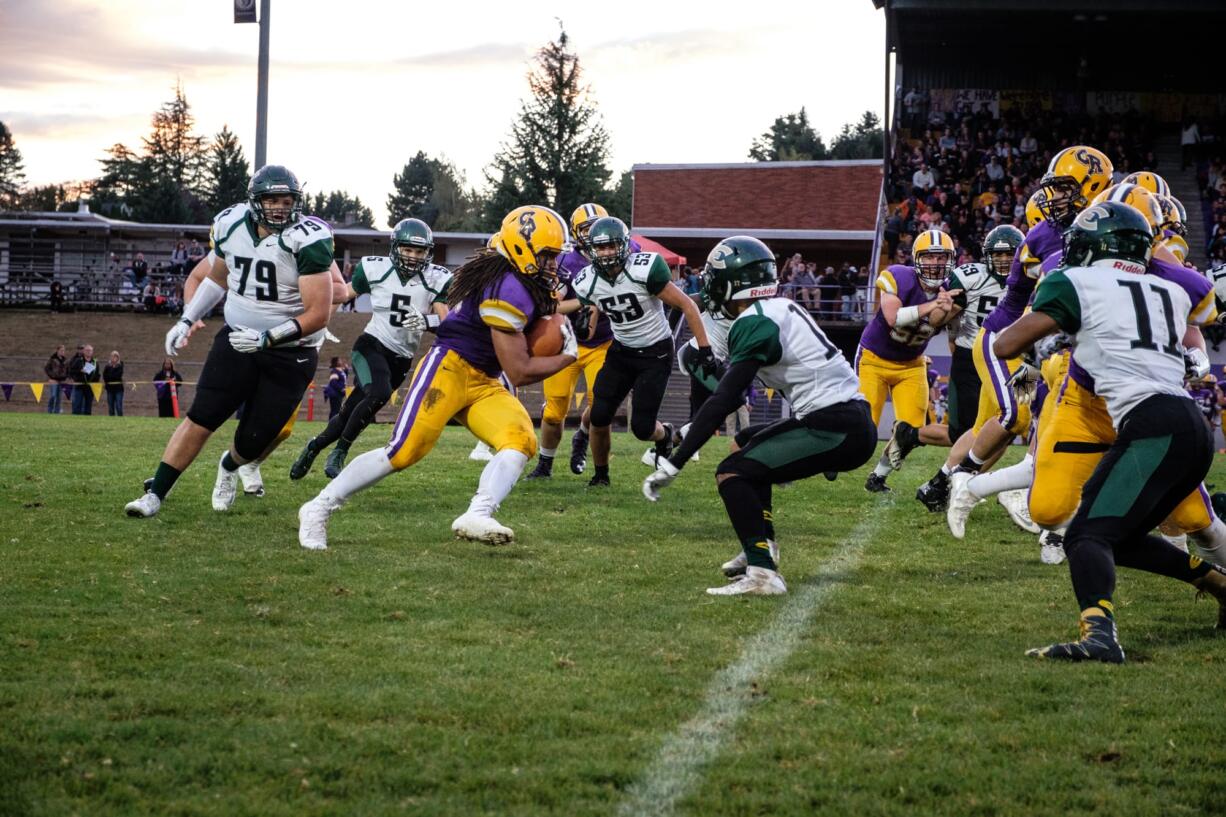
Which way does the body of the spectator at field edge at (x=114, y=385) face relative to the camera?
toward the camera

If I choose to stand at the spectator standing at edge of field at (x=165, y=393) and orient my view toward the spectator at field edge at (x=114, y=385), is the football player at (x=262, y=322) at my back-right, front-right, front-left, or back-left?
back-left

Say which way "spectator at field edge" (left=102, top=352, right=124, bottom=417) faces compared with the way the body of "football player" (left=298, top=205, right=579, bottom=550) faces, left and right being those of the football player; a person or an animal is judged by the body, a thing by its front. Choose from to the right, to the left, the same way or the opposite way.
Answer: to the right

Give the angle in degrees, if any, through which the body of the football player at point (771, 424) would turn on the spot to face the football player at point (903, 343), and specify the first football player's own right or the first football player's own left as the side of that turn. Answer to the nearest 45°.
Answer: approximately 90° to the first football player's own right

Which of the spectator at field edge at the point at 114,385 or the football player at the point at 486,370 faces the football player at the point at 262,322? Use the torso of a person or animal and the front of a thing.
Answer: the spectator at field edge

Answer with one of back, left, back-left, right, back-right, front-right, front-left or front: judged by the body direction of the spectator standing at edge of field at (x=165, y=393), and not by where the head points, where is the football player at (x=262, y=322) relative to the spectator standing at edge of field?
front

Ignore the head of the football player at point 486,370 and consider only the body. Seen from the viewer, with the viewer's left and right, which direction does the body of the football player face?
facing to the right of the viewer

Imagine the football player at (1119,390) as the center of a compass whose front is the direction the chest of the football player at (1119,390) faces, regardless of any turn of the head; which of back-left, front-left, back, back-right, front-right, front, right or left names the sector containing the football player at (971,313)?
front-right

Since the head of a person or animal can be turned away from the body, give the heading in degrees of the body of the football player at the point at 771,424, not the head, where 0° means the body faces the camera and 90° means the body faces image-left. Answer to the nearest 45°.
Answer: approximately 90°

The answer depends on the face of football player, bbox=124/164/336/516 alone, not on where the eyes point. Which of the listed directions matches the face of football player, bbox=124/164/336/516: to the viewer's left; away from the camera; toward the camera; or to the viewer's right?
toward the camera

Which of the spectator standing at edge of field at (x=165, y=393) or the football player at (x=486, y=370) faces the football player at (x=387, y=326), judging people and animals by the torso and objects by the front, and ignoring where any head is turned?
the spectator standing at edge of field

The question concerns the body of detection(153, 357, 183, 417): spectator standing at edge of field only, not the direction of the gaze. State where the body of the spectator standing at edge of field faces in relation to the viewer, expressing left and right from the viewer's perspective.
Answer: facing the viewer

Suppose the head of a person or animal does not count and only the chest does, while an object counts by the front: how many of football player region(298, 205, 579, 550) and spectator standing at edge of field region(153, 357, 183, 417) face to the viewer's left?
0

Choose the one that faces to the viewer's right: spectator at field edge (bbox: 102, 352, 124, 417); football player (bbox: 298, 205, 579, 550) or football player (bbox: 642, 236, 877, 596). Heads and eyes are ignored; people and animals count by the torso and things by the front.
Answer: football player (bbox: 298, 205, 579, 550)

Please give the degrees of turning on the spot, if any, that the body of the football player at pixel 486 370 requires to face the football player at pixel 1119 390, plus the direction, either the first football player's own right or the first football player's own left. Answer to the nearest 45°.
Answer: approximately 45° to the first football player's own right

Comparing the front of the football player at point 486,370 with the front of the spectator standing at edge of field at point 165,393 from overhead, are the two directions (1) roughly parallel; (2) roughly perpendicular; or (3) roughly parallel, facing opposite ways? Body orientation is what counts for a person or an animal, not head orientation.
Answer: roughly perpendicular

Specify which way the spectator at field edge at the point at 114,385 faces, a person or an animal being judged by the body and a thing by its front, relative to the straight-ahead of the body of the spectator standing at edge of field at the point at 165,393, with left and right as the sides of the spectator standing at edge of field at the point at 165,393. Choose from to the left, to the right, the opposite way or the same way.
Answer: the same way

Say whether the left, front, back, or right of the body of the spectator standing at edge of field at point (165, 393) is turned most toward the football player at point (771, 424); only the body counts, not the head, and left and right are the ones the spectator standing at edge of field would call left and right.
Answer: front
